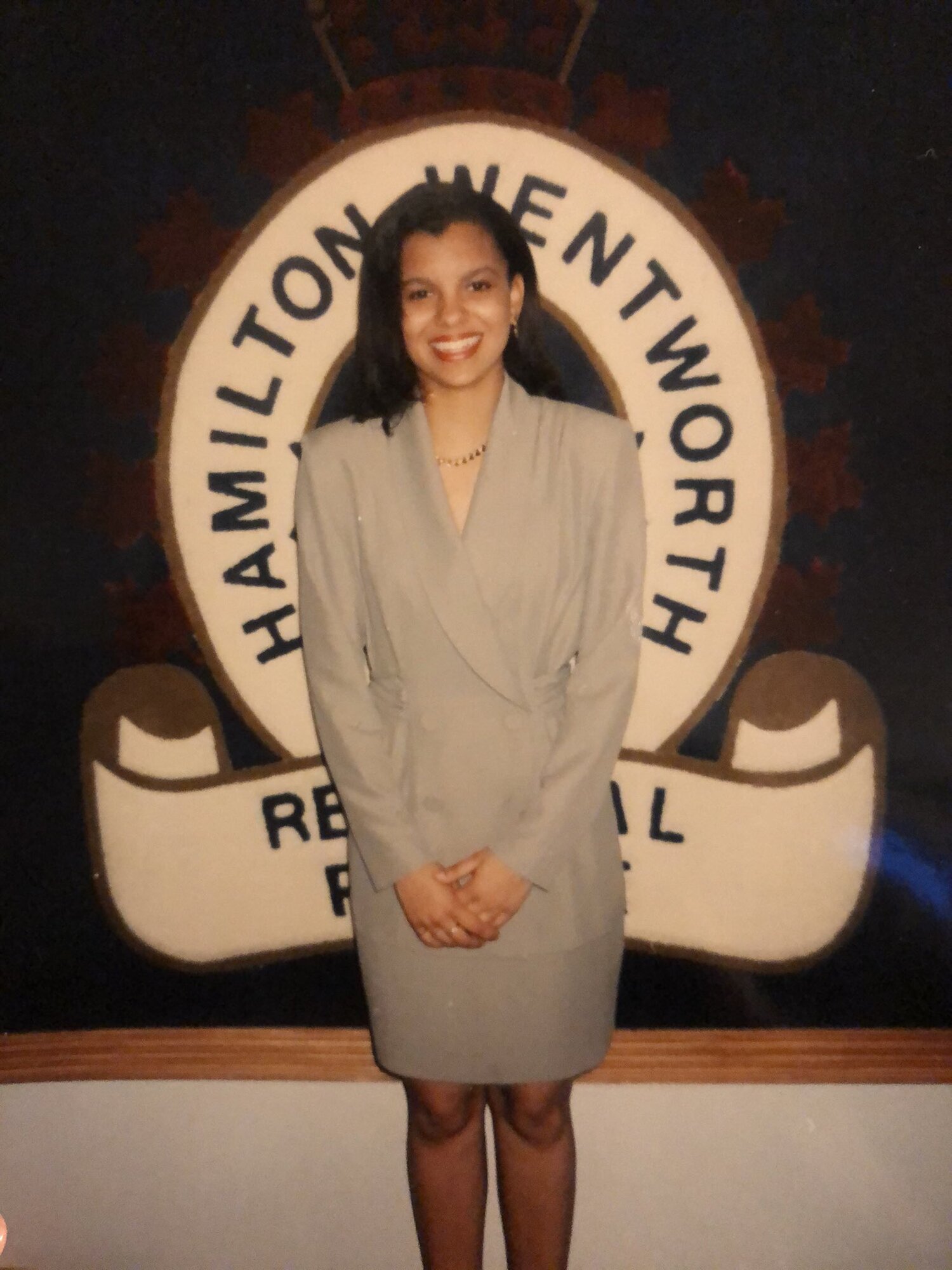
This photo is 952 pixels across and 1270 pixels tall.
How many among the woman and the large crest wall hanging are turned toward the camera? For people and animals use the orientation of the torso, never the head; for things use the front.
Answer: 2

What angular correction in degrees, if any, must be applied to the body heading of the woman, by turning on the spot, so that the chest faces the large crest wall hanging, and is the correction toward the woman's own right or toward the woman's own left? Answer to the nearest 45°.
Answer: approximately 135° to the woman's own left

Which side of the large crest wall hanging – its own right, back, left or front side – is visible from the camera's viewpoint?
front

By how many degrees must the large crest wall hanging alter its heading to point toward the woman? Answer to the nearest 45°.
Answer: approximately 45° to its right

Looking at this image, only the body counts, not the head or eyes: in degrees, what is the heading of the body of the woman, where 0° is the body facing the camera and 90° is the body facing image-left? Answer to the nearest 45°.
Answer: approximately 0°
